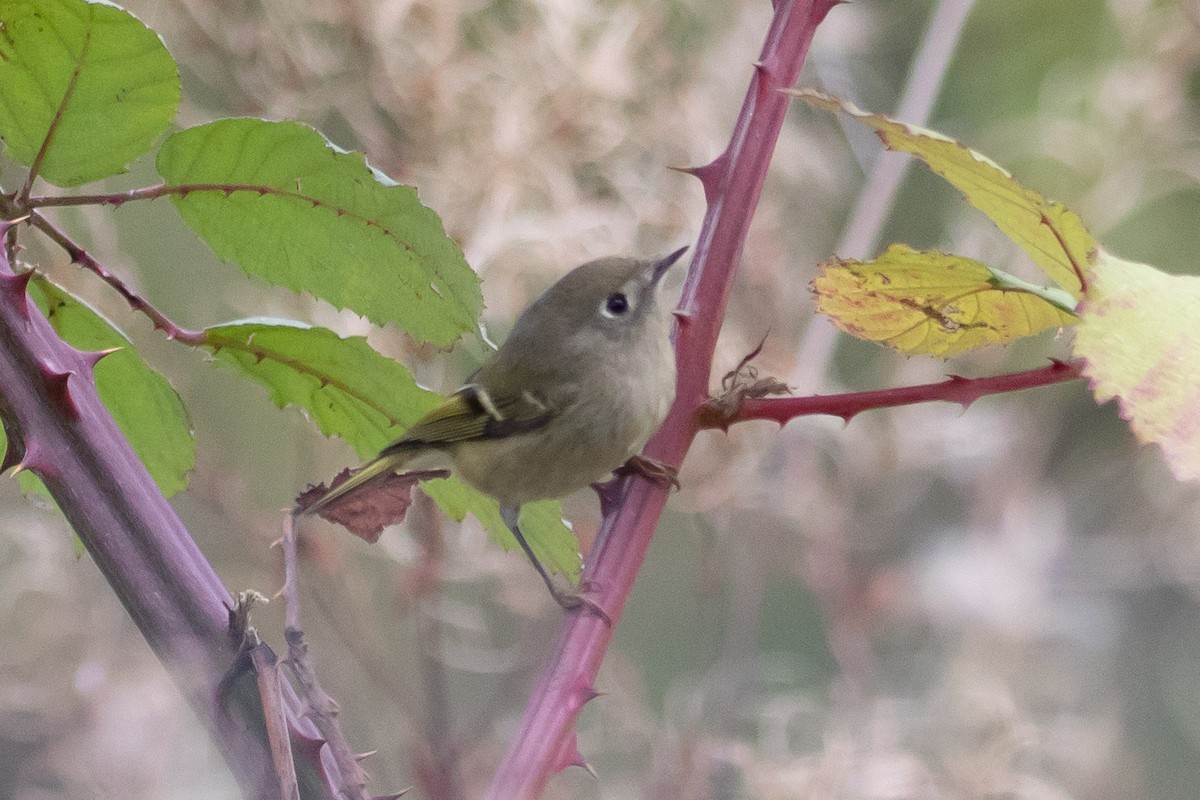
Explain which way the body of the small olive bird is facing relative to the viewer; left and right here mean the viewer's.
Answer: facing to the right of the viewer
